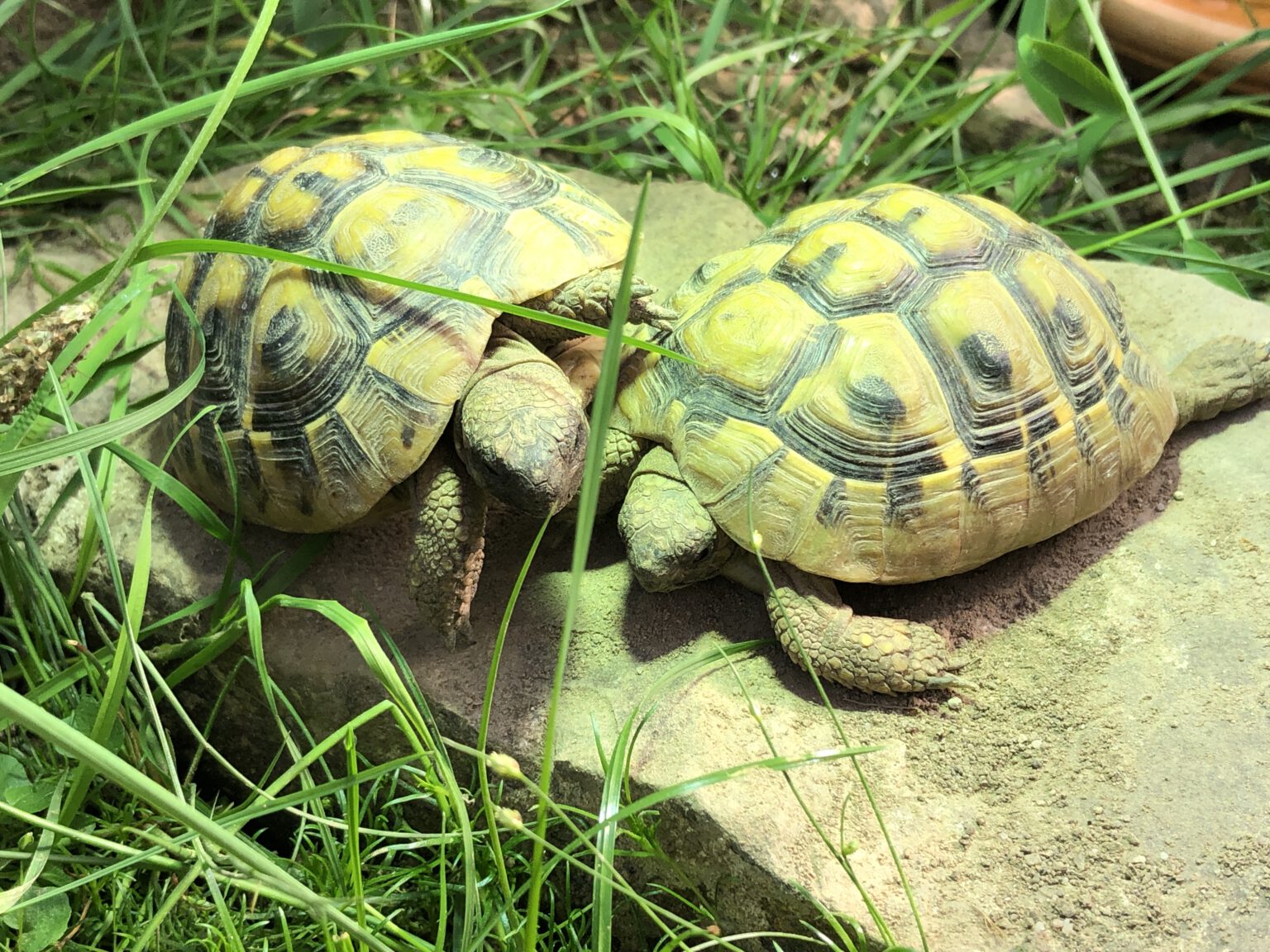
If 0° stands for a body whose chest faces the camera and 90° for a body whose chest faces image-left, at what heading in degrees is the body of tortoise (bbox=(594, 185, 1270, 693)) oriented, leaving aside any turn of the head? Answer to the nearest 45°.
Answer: approximately 45°

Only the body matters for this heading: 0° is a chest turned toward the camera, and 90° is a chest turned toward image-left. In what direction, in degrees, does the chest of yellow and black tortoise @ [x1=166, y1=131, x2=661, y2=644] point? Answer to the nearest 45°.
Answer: approximately 315°

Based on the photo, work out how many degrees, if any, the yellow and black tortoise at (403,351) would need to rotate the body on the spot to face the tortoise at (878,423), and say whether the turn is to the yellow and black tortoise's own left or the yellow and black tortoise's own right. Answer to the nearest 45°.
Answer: approximately 45° to the yellow and black tortoise's own left
